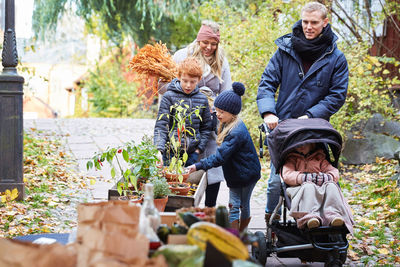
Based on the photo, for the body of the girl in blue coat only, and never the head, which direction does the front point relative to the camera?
to the viewer's left

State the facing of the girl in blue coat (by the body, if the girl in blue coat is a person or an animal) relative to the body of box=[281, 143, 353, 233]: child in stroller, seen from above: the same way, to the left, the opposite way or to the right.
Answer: to the right

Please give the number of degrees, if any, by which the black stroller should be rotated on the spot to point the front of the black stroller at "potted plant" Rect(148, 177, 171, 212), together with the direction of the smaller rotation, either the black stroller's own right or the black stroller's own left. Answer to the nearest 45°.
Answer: approximately 90° to the black stroller's own right

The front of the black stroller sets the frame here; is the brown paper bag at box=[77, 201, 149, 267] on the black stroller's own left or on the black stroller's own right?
on the black stroller's own right

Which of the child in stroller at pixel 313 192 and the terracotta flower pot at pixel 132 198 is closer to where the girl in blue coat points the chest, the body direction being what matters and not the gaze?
the terracotta flower pot

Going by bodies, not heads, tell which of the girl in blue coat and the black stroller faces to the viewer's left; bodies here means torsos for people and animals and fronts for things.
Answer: the girl in blue coat

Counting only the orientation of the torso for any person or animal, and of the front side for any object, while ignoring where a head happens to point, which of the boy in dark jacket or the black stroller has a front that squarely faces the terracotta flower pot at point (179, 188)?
the boy in dark jacket

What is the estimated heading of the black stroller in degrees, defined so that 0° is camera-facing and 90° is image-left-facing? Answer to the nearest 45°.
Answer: approximately 315°
